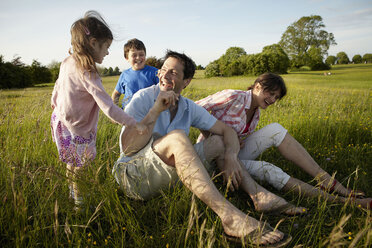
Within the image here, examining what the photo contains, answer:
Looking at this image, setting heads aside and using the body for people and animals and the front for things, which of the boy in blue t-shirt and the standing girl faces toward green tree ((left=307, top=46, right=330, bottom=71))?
the standing girl

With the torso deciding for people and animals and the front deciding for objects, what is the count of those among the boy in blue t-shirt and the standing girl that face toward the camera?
1

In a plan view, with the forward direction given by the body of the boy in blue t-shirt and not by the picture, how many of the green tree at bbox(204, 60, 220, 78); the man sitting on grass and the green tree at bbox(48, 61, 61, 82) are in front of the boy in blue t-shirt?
1

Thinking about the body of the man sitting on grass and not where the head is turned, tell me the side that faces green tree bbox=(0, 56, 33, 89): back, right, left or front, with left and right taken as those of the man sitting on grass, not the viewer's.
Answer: back

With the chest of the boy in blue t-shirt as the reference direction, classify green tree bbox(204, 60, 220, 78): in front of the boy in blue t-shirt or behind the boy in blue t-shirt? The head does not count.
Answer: behind

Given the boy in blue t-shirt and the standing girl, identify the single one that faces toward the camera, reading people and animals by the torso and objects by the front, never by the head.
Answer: the boy in blue t-shirt

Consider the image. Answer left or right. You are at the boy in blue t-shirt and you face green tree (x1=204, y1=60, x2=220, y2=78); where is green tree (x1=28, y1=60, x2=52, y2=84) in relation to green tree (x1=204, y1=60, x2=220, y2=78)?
left

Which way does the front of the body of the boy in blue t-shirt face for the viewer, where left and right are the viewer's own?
facing the viewer

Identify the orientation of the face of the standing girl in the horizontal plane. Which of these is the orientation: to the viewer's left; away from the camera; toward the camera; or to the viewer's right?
to the viewer's right

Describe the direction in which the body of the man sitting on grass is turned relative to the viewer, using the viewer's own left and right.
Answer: facing the viewer and to the right of the viewer

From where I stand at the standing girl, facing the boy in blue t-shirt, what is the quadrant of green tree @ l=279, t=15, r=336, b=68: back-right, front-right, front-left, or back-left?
front-right

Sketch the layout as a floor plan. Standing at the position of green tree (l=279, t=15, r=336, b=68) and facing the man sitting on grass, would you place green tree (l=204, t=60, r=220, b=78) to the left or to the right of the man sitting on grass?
right

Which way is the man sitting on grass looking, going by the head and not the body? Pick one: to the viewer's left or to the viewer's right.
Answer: to the viewer's left
